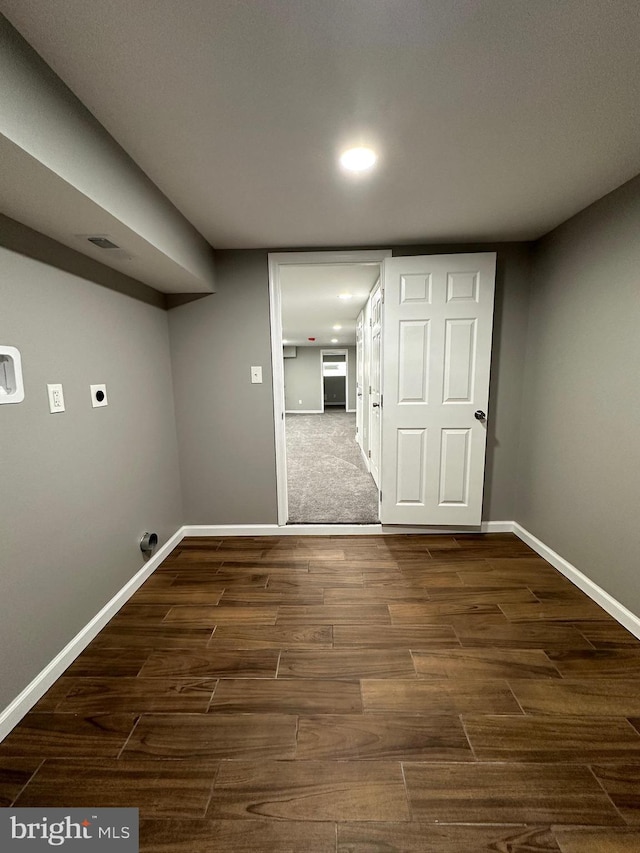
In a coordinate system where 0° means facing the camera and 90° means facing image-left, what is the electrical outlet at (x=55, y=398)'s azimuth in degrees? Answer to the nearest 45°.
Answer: approximately 315°

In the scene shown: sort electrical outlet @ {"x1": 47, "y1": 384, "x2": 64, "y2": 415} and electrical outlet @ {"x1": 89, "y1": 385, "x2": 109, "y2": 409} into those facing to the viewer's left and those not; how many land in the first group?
0

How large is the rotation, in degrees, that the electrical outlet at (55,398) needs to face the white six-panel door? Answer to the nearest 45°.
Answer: approximately 45° to its left

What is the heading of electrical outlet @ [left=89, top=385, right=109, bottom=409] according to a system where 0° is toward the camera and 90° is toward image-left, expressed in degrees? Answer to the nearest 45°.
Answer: approximately 315°

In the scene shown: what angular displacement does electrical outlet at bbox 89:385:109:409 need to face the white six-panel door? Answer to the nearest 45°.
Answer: approximately 45° to its left

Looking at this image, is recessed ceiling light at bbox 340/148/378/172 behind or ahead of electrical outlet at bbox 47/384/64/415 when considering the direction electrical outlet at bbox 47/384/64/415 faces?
ahead
